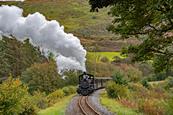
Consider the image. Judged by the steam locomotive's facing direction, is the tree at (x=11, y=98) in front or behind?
in front

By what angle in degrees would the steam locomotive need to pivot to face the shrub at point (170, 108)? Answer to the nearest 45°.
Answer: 0° — it already faces it

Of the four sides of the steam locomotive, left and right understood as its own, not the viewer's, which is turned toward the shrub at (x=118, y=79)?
left

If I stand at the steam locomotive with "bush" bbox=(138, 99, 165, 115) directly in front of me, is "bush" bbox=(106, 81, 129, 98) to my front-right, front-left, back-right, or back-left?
front-left

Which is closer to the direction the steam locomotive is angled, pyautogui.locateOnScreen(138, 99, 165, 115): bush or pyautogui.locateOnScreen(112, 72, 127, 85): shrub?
the bush

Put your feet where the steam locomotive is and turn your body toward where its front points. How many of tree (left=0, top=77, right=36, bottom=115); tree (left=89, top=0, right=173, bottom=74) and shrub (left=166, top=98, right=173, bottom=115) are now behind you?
0

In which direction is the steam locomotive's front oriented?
toward the camera

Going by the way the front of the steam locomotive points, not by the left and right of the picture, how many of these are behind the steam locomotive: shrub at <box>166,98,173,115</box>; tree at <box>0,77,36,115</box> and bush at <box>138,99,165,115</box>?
0

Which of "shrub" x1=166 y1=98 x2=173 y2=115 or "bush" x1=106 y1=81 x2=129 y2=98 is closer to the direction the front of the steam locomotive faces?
the shrub
